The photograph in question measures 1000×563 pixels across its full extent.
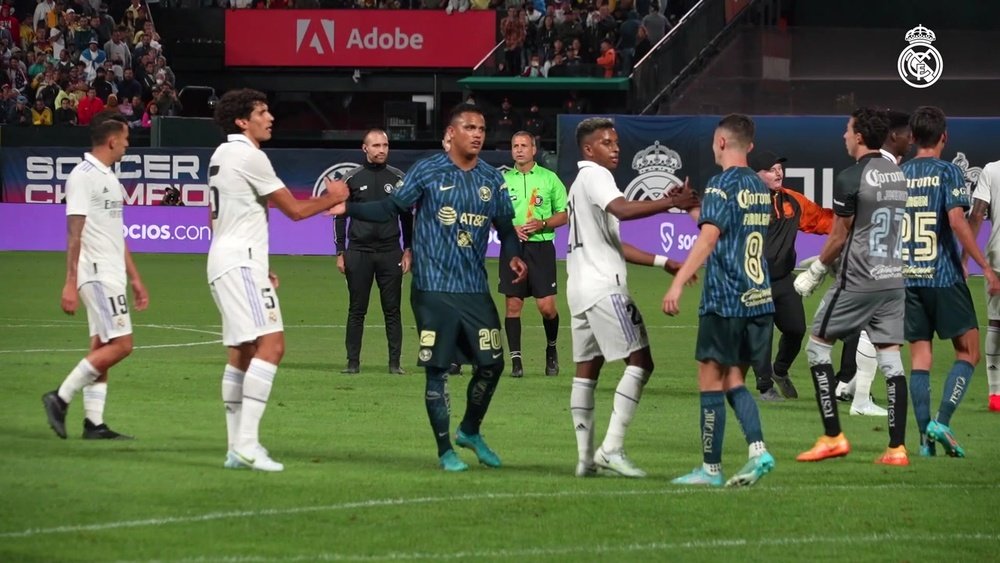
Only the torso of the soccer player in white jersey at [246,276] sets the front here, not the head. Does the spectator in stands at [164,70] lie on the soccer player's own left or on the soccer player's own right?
on the soccer player's own left

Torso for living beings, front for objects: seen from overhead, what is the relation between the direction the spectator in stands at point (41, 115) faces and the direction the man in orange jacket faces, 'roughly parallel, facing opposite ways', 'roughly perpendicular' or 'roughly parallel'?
roughly parallel

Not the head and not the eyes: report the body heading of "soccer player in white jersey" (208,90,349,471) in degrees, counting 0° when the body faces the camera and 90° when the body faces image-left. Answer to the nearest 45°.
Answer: approximately 270°

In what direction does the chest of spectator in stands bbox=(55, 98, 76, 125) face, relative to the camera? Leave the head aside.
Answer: toward the camera

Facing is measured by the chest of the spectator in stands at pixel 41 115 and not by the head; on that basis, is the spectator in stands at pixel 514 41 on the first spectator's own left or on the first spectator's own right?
on the first spectator's own left

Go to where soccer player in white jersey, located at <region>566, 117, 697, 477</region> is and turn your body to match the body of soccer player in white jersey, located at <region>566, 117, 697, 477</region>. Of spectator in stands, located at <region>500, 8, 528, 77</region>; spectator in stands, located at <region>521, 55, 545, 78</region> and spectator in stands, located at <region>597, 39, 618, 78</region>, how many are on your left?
3

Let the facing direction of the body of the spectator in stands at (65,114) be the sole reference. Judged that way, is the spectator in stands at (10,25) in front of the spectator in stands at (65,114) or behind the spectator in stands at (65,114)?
behind

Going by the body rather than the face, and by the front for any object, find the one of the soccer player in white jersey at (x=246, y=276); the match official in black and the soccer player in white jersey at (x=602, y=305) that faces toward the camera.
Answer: the match official in black

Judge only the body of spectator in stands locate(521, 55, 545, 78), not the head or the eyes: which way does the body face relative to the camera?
toward the camera

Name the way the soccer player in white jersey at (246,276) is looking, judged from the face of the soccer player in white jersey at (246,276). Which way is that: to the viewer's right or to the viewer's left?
to the viewer's right

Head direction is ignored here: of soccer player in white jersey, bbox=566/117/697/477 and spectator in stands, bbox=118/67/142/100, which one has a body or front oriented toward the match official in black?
the spectator in stands

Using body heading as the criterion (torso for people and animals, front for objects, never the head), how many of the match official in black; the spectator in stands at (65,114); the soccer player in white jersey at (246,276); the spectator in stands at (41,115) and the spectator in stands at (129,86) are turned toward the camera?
4

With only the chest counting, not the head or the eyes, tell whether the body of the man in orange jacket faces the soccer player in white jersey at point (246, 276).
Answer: no

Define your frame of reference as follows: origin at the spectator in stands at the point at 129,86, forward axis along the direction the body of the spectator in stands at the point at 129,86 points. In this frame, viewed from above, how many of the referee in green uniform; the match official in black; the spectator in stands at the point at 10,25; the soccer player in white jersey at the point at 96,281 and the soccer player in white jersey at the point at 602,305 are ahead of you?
4

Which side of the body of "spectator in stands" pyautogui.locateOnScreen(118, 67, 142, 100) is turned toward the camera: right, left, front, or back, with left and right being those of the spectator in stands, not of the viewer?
front

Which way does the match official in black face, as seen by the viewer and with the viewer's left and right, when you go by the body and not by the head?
facing the viewer
